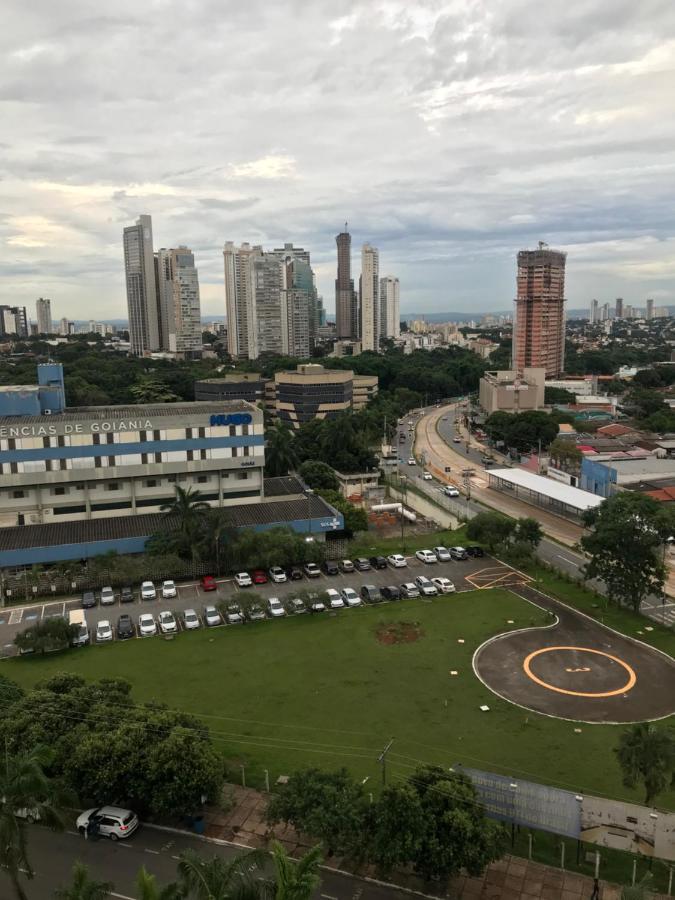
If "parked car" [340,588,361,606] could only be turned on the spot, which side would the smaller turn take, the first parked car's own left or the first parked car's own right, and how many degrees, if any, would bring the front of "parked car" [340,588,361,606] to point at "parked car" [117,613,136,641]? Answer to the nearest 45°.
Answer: approximately 135° to the first parked car's own right

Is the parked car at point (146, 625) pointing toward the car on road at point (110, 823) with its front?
yes

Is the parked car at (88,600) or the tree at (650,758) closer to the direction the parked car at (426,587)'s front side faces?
the tree

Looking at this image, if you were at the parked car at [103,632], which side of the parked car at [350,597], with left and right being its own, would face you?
right

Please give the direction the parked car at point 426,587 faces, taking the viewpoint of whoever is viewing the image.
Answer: facing the viewer and to the right of the viewer

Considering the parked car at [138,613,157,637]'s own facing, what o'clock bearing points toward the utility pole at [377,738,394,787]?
The utility pole is roughly at 11 o'clock from the parked car.

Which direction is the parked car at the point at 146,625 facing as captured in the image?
toward the camera

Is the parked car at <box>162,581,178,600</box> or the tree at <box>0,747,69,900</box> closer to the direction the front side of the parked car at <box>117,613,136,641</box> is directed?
the tree

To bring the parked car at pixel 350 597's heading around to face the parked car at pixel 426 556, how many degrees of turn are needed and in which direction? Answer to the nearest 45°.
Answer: approximately 90° to its left
